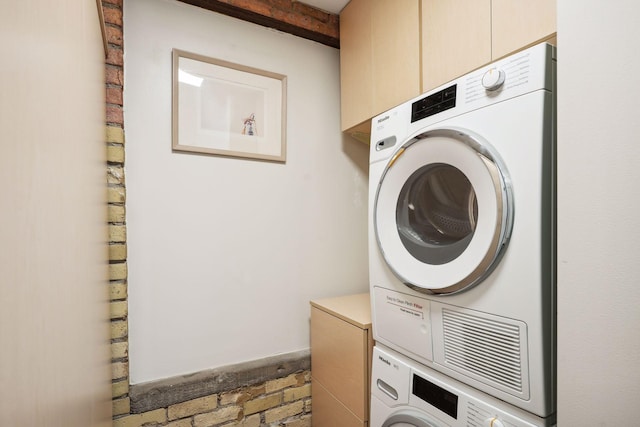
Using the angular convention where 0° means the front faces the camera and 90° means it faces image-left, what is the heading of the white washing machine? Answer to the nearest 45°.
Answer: approximately 45°

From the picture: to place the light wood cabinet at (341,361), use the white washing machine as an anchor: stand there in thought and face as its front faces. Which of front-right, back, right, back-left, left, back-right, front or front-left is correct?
right

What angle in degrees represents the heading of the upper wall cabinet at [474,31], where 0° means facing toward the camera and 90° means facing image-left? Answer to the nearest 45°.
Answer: approximately 45°

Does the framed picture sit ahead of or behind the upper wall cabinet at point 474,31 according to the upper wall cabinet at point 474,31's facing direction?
ahead

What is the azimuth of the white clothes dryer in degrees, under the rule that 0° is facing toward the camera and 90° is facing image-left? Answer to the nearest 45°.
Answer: approximately 45°

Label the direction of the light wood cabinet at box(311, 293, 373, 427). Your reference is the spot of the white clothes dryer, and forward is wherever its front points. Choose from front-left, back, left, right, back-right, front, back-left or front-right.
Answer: right
